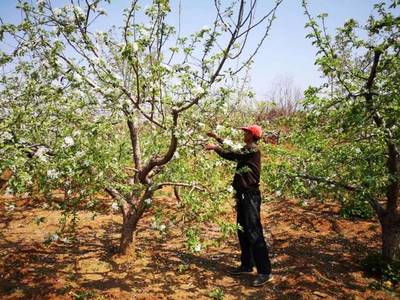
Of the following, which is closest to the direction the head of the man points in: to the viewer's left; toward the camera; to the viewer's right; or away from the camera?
to the viewer's left

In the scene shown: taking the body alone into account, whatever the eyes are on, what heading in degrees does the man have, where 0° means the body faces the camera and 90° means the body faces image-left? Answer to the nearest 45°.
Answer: approximately 90°
